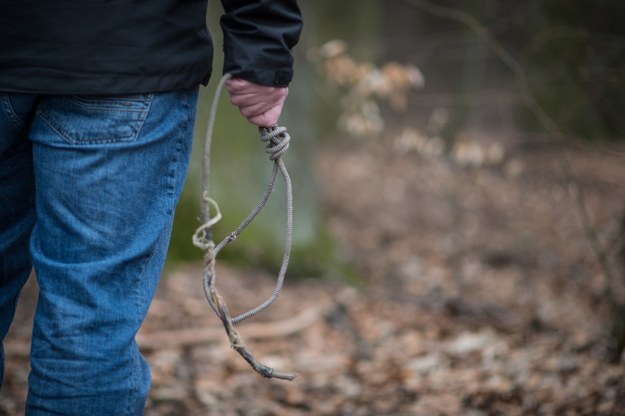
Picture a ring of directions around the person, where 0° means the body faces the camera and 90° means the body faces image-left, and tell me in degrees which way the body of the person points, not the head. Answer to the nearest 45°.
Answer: approximately 180°
